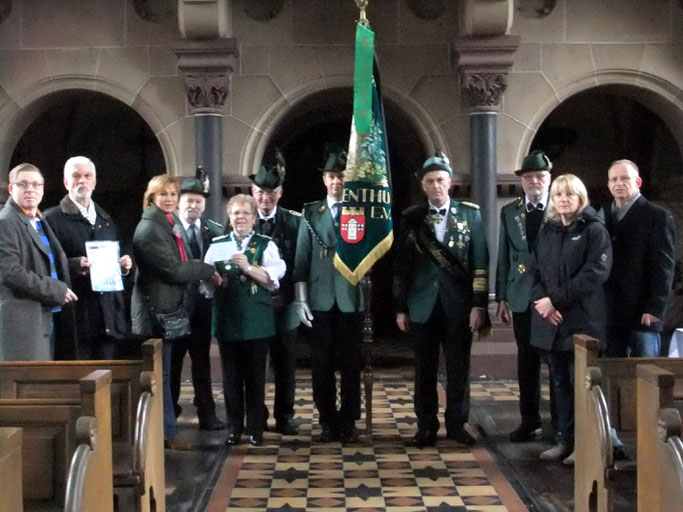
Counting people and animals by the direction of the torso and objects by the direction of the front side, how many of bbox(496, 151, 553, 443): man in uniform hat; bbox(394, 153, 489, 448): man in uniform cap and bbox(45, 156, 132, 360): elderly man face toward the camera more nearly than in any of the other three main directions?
3

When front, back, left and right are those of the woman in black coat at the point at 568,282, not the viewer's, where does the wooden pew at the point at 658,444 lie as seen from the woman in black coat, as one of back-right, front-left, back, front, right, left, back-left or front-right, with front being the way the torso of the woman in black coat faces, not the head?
front-left

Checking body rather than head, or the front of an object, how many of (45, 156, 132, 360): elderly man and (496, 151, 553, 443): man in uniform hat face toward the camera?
2

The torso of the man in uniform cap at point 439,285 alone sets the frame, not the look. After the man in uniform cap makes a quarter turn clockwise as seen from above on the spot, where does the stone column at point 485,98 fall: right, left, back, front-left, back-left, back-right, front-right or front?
right

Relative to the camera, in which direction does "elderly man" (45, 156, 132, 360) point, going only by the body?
toward the camera

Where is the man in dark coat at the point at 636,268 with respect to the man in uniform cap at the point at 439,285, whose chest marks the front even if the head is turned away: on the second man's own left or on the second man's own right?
on the second man's own left

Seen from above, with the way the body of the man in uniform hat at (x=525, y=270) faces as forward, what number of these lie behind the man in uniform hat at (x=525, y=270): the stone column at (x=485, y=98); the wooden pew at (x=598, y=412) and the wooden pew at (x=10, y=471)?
1

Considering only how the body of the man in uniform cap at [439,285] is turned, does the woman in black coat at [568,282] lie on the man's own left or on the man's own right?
on the man's own left

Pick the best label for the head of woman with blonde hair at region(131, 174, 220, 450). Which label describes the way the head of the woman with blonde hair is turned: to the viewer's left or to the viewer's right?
to the viewer's right

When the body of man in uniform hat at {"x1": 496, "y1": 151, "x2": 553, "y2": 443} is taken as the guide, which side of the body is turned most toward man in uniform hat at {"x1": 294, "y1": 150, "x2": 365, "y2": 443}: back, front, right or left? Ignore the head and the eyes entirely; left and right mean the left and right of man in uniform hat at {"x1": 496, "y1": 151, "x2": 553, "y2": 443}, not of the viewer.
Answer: right

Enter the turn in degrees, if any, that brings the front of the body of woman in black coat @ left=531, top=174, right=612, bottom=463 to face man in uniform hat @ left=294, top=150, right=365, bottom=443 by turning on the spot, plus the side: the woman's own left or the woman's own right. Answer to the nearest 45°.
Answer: approximately 45° to the woman's own right

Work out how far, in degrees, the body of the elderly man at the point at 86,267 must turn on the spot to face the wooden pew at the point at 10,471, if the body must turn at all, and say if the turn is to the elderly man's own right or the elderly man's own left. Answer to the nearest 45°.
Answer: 0° — they already face it
